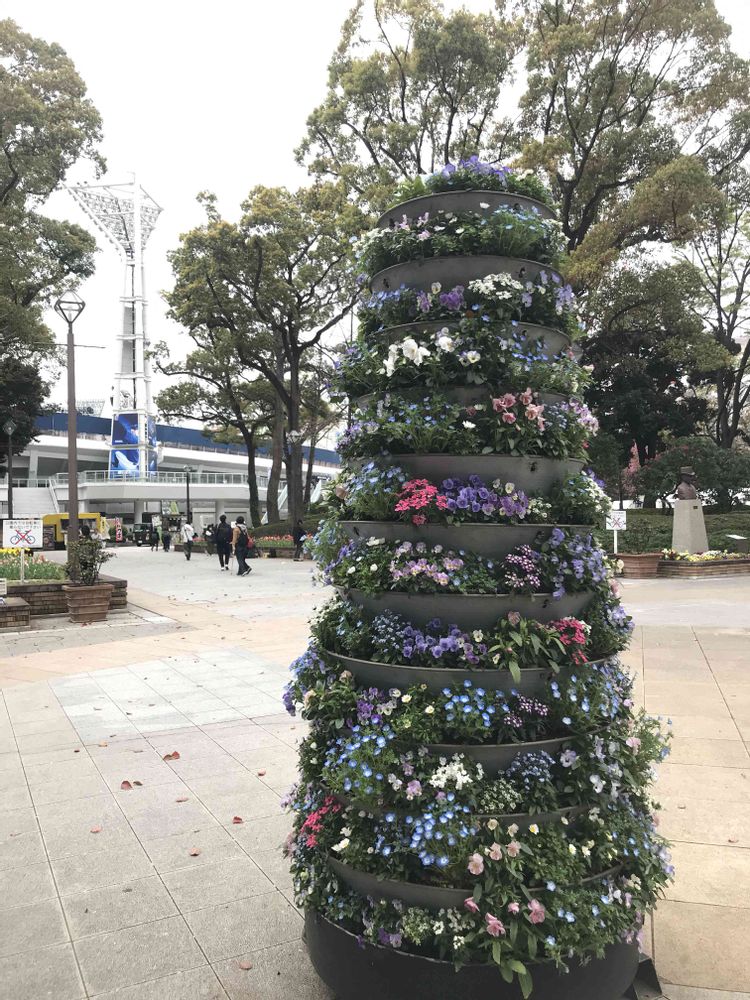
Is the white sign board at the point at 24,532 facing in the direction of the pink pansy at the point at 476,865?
yes

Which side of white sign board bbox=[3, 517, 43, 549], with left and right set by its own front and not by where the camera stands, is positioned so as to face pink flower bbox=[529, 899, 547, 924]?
front

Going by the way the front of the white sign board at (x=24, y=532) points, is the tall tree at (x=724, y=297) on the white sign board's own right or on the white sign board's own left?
on the white sign board's own left

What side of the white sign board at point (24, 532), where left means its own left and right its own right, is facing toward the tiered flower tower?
front

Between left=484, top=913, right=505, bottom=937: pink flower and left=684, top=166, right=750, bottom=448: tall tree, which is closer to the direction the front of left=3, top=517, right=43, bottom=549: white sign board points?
the pink flower

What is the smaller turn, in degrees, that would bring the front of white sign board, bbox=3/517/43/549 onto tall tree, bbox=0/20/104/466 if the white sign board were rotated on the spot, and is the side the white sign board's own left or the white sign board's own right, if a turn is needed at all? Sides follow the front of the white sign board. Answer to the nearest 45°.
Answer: approximately 180°

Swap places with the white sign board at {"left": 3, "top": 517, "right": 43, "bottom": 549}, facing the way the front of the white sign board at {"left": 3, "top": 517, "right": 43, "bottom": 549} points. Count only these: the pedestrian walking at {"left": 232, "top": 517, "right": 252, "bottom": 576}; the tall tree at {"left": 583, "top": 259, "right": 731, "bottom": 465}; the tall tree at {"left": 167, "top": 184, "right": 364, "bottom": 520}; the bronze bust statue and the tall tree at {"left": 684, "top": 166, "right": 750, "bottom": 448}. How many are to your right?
0

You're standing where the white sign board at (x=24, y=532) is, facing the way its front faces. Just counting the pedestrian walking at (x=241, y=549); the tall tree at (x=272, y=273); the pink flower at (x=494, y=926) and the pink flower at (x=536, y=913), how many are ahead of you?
2

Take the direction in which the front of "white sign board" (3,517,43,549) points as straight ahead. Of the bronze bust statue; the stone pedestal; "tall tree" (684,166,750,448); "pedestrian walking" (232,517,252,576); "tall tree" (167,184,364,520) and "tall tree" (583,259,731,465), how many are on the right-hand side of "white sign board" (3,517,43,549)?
0

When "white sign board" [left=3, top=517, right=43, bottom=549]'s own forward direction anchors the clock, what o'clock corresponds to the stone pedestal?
The stone pedestal is roughly at 9 o'clock from the white sign board.

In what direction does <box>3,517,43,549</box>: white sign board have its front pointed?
toward the camera
